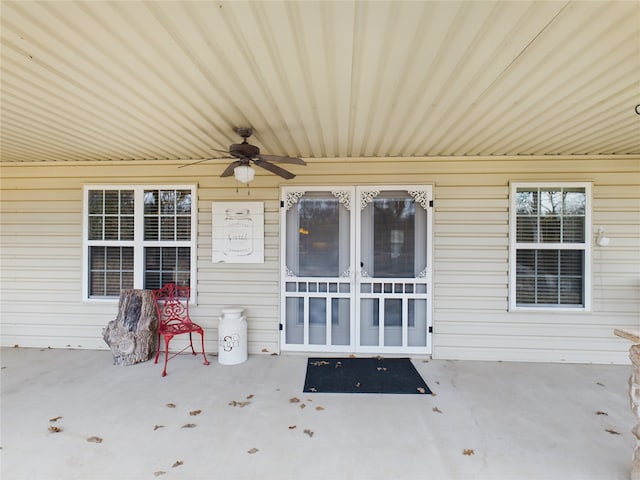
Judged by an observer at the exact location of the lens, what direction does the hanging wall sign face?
facing the viewer

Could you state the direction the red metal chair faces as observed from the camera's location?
facing the viewer and to the right of the viewer

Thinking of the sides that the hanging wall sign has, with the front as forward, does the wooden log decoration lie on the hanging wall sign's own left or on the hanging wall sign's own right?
on the hanging wall sign's own right

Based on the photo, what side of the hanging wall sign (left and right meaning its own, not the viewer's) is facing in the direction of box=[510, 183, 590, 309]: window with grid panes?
left

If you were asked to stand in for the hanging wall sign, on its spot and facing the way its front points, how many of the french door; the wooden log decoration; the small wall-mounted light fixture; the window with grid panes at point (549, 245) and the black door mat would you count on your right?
1

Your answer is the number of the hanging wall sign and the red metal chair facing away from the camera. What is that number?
0

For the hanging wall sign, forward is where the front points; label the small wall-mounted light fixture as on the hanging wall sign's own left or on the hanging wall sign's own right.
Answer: on the hanging wall sign's own left

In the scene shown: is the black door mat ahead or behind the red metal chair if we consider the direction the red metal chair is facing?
ahead

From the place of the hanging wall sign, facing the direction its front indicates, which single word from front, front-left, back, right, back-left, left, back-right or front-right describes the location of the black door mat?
front-left

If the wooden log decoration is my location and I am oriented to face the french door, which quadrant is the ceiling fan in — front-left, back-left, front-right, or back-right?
front-right
